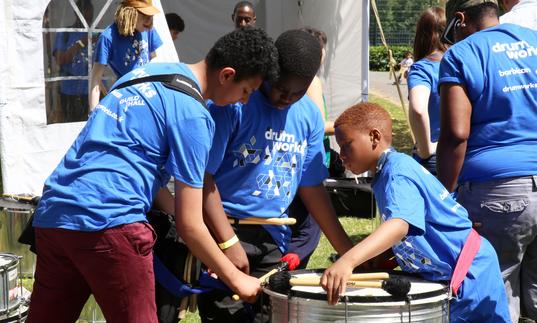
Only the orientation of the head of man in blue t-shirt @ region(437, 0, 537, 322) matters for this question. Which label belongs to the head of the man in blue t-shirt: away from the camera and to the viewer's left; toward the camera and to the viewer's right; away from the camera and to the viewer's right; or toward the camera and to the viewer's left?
away from the camera and to the viewer's left

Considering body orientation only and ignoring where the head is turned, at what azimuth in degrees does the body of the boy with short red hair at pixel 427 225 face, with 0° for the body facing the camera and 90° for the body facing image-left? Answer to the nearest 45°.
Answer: approximately 90°

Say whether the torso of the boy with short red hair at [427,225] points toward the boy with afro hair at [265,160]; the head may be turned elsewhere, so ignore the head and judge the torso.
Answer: yes

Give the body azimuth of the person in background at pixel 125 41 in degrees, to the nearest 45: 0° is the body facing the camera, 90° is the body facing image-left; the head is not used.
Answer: approximately 315°

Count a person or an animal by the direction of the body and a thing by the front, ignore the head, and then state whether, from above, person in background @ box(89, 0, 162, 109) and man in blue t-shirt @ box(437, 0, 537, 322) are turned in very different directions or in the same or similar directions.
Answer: very different directions

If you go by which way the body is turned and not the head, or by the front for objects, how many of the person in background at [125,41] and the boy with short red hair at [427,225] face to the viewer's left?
1

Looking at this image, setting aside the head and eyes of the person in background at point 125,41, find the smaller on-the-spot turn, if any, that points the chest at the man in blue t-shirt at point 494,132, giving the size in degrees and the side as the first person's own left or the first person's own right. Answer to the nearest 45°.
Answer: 0° — they already face them

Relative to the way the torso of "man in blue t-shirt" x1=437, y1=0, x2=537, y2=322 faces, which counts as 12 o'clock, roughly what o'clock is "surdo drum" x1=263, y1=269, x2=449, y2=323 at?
The surdo drum is roughly at 8 o'clock from the man in blue t-shirt.

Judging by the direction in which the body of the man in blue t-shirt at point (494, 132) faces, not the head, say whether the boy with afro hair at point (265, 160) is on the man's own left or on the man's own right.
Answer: on the man's own left
